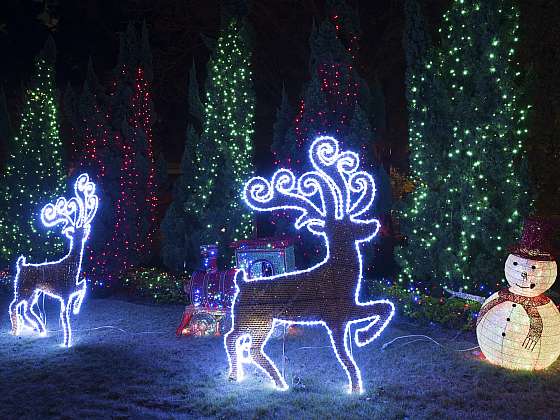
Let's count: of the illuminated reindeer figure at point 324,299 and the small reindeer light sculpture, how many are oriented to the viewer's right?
2

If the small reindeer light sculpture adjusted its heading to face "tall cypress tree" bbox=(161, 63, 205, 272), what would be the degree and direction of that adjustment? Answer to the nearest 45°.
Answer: approximately 45° to its left

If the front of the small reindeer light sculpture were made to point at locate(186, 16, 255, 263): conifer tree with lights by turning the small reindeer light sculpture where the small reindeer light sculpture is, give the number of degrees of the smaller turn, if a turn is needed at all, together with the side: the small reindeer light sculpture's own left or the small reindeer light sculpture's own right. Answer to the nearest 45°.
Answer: approximately 45° to the small reindeer light sculpture's own left

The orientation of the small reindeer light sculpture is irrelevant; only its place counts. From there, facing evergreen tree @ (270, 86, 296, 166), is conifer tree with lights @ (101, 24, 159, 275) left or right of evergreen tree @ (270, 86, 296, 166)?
left

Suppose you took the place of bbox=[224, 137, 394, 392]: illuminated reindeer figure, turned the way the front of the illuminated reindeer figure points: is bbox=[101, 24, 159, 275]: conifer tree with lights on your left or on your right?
on your left

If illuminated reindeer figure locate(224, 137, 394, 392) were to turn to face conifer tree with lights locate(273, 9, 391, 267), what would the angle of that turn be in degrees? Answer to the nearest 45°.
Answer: approximately 90° to its left

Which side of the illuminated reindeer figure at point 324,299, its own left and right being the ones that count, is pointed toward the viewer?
right

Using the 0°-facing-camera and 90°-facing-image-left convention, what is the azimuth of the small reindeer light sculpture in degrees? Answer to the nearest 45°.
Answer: approximately 270°

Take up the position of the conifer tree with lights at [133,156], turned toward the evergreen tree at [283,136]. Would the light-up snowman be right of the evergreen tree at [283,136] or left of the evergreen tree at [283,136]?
right
